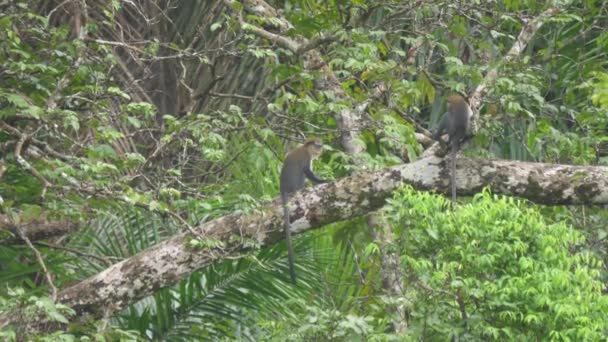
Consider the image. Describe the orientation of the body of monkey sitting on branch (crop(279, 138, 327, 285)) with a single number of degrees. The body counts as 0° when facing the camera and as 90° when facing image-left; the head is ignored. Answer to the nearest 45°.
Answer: approximately 270°

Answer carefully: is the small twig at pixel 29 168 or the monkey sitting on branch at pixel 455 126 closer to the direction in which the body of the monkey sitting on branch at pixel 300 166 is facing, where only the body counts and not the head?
the monkey sitting on branch

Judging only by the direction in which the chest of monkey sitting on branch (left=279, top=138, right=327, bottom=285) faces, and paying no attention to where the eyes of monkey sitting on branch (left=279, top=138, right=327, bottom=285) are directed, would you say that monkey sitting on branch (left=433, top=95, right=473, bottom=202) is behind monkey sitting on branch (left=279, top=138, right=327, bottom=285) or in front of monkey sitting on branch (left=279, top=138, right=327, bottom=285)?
in front
